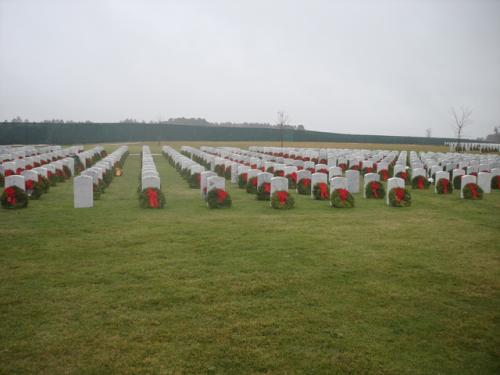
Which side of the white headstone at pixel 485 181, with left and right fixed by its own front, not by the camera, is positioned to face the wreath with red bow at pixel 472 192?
front

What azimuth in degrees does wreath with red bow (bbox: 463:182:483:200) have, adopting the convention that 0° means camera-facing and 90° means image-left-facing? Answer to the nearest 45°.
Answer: approximately 0°

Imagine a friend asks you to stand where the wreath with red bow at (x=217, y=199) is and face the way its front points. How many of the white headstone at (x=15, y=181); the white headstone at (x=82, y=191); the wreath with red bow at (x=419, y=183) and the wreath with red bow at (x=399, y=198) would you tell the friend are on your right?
2

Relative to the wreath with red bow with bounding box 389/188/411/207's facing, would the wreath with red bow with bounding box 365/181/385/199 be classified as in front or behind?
behind

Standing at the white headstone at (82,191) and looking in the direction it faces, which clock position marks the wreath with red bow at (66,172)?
The wreath with red bow is roughly at 6 o'clock from the white headstone.

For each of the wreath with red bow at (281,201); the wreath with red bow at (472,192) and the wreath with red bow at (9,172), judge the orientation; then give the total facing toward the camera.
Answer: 3

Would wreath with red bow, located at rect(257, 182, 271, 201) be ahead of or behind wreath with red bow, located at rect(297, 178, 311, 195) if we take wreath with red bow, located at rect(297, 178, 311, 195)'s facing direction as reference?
ahead

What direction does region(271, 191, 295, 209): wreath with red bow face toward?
toward the camera

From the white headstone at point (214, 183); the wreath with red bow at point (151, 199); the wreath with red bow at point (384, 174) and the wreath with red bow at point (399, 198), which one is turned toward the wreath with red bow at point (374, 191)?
the wreath with red bow at point (384, 174)

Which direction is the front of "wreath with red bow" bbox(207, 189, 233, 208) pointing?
toward the camera

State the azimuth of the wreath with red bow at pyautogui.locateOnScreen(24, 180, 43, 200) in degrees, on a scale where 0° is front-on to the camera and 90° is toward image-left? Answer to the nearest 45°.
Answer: approximately 0°

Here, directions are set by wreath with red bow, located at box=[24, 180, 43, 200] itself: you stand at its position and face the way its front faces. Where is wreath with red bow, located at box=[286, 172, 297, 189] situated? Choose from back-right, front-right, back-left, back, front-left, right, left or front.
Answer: left

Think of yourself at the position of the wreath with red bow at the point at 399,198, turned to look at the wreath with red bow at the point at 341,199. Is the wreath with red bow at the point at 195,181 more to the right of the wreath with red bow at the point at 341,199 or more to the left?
right

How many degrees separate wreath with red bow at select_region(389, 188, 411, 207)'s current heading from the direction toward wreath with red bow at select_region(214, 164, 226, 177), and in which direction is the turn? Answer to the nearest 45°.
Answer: approximately 135° to its right

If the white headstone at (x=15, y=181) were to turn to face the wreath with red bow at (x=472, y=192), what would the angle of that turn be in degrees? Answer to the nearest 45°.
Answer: approximately 90° to its left

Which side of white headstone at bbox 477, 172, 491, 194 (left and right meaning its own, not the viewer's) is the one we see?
front
